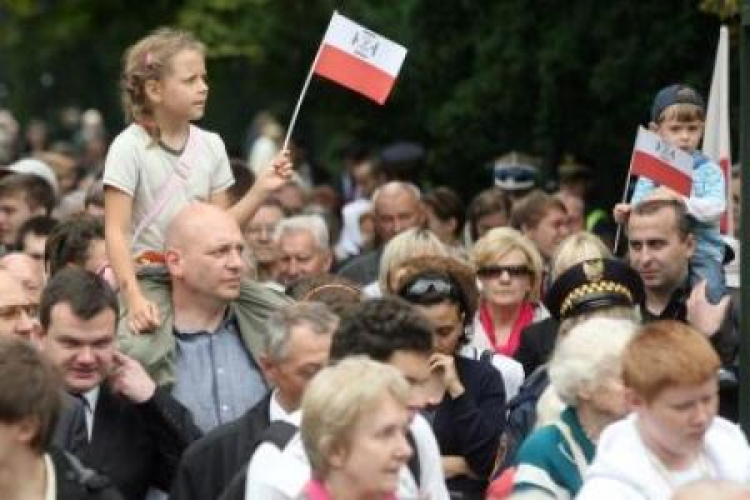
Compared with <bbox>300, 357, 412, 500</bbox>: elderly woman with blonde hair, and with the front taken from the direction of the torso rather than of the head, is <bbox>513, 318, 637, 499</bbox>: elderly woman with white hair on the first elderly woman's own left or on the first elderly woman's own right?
on the first elderly woman's own left

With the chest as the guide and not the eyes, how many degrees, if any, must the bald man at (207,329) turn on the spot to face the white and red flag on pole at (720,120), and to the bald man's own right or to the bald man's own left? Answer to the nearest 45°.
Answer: approximately 90° to the bald man's own left

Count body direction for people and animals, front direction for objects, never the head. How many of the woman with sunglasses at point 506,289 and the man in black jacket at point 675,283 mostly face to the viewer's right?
0

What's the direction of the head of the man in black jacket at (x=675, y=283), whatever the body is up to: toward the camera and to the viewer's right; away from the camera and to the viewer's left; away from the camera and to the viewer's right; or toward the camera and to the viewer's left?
toward the camera and to the viewer's left

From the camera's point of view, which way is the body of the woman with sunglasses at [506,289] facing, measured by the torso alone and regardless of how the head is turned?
toward the camera

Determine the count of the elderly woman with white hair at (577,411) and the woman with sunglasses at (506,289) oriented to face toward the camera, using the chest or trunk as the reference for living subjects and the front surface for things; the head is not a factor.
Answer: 1

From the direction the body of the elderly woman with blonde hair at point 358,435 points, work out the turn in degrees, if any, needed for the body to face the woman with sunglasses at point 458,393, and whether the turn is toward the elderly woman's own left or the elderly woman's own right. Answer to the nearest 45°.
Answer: approximately 135° to the elderly woman's own left

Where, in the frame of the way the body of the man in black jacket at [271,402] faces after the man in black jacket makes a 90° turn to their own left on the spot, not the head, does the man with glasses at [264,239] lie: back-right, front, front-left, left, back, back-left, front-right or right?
front-left

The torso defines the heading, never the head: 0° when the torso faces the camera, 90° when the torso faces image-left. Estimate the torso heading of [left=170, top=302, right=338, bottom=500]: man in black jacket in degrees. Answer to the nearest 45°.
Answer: approximately 315°

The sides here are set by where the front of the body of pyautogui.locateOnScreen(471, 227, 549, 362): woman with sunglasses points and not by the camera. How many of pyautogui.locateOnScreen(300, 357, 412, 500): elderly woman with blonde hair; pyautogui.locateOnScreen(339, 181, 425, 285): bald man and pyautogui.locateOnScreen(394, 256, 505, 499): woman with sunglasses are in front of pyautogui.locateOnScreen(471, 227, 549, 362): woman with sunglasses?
2

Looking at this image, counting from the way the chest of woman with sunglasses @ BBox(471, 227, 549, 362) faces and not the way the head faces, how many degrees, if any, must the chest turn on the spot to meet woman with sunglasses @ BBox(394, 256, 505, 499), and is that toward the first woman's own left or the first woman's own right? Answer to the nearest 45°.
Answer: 0° — they already face them
